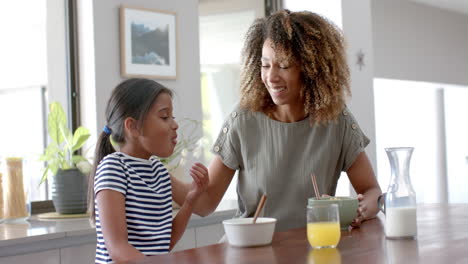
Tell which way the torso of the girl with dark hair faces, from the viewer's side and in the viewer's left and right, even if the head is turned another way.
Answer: facing the viewer and to the right of the viewer

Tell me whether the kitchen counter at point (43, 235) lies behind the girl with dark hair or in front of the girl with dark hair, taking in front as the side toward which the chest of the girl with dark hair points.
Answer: behind

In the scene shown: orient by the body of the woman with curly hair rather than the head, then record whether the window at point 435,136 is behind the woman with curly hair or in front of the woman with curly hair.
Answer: behind

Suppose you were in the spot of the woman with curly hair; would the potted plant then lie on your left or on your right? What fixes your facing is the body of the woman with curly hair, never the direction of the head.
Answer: on your right

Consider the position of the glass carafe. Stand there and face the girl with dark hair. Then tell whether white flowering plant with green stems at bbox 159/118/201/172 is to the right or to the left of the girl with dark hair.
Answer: right

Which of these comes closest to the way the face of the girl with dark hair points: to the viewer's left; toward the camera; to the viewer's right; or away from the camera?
to the viewer's right

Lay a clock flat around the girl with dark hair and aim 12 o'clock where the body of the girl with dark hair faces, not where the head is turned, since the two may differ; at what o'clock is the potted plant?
The potted plant is roughly at 7 o'clock from the girl with dark hair.

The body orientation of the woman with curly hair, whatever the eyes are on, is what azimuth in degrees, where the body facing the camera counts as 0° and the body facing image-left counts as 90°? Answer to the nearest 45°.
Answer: approximately 0°

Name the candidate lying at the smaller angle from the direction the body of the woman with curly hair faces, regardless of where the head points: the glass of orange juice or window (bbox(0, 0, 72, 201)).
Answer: the glass of orange juice

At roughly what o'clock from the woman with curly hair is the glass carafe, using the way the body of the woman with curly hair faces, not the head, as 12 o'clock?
The glass carafe is roughly at 11 o'clock from the woman with curly hair.

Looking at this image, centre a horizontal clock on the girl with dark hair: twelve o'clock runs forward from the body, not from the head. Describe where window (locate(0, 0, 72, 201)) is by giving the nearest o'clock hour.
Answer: The window is roughly at 7 o'clock from the girl with dark hair.

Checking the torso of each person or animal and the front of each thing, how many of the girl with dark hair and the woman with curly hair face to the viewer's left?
0

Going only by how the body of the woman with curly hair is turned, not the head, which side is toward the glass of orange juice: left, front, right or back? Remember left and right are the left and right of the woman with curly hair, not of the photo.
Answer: front

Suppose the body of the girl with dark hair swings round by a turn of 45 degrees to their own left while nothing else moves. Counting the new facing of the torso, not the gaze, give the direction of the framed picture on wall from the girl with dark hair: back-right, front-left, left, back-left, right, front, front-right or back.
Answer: left
